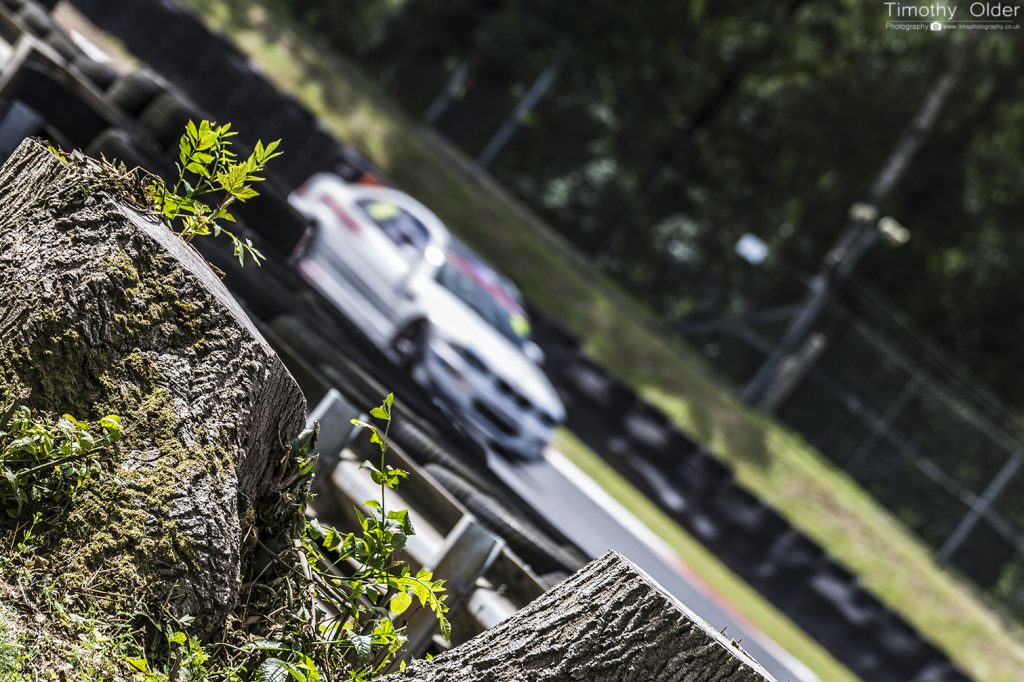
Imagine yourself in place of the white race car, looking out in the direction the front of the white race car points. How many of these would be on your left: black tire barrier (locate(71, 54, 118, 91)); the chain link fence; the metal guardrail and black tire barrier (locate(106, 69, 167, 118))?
1

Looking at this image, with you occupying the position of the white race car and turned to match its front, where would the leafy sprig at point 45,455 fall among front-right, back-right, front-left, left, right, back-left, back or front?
front-right

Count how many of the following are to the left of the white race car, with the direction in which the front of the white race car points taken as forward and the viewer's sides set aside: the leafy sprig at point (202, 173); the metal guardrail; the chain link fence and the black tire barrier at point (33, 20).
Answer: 1

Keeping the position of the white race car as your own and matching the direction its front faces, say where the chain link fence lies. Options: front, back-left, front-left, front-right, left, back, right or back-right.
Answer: left

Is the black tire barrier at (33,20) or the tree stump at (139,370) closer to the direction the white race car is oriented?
the tree stump

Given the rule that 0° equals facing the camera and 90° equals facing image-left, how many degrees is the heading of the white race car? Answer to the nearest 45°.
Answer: approximately 315°

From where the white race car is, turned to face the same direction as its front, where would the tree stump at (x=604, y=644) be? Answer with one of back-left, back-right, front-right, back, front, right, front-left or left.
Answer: front-right

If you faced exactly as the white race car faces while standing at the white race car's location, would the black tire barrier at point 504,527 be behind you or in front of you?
in front

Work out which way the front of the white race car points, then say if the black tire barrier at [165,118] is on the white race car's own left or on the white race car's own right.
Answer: on the white race car's own right

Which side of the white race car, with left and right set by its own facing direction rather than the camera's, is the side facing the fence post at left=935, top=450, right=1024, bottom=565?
left

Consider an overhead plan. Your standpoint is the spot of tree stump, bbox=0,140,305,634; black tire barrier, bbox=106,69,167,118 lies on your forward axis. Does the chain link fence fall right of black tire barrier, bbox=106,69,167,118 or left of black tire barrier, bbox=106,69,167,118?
right
